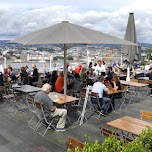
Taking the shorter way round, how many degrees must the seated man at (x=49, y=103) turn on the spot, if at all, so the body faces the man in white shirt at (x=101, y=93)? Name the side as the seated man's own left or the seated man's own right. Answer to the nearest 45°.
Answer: approximately 45° to the seated man's own left

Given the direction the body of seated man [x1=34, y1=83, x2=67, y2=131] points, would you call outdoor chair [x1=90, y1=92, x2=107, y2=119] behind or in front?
in front

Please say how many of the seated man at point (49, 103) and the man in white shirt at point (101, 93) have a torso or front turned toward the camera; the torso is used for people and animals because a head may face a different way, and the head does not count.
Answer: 0

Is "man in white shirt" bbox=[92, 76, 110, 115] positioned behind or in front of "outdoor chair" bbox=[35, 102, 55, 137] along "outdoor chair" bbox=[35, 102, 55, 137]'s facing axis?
in front

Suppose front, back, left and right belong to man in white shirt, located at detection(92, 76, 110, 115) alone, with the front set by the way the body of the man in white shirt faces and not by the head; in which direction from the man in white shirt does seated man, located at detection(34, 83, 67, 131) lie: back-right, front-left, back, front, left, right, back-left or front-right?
back

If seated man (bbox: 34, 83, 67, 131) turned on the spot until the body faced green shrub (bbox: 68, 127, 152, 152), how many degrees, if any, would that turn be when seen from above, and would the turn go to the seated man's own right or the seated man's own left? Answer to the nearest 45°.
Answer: approximately 90° to the seated man's own right

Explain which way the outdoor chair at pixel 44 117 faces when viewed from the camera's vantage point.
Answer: facing away from the viewer and to the right of the viewer

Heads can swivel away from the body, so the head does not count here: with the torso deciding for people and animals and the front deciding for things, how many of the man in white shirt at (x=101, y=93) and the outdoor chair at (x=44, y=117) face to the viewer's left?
0

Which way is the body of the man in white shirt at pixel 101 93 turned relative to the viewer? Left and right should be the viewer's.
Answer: facing away from the viewer and to the right of the viewer

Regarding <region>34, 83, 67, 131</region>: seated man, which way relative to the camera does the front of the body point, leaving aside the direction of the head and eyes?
to the viewer's right

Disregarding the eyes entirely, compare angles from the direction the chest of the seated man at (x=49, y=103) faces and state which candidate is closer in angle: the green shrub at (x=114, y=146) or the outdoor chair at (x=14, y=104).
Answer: the green shrub

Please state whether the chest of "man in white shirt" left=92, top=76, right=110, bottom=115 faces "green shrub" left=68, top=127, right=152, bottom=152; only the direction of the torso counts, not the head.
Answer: no

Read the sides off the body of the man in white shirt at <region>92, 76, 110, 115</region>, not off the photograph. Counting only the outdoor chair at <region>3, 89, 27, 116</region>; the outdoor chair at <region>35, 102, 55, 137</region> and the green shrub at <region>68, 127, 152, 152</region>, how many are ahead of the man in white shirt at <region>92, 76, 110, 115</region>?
0
